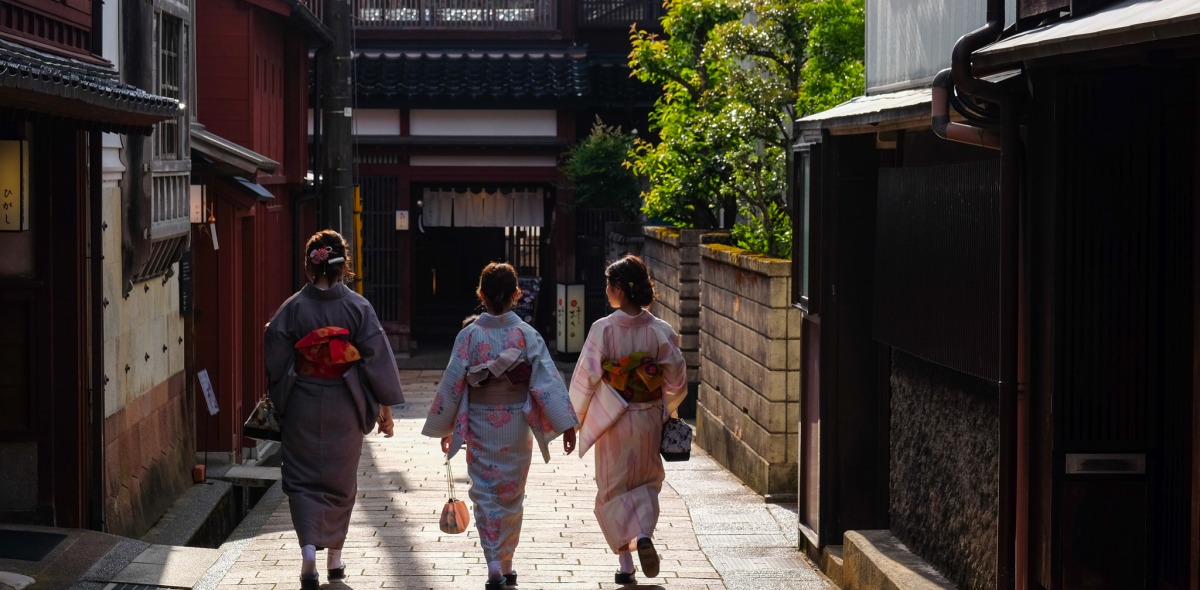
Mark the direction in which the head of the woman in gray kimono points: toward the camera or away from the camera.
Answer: away from the camera

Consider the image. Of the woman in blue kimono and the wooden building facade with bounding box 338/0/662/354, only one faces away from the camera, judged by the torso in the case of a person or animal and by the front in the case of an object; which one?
the woman in blue kimono

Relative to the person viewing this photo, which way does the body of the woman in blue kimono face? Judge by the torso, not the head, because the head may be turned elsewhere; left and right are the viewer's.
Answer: facing away from the viewer

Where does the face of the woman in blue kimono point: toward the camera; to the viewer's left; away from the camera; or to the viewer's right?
away from the camera

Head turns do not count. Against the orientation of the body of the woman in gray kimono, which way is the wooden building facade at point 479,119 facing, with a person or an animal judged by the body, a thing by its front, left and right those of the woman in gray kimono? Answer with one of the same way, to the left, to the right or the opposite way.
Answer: the opposite way

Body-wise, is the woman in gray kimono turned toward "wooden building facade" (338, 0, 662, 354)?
yes

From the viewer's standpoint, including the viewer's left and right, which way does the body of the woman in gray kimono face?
facing away from the viewer

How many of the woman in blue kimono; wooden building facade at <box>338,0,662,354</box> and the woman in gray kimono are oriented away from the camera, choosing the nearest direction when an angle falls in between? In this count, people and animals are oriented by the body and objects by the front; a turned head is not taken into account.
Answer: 2

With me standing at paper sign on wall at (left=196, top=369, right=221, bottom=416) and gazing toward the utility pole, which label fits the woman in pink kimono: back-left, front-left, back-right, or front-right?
back-right

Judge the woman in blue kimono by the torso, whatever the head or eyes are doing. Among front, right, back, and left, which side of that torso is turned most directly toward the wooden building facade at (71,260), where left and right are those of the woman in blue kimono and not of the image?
left

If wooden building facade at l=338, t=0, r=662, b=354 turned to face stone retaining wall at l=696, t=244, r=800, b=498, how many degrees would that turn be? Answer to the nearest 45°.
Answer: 0° — it already faces it

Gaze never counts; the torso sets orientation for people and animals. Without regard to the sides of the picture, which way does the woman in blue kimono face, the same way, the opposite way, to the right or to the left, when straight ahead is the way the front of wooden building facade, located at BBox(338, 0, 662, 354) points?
the opposite way

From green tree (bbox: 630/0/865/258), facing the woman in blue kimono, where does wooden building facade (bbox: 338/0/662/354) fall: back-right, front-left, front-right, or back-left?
back-right

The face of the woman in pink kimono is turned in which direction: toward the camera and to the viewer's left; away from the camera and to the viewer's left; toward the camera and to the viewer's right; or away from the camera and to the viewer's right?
away from the camera and to the viewer's left
